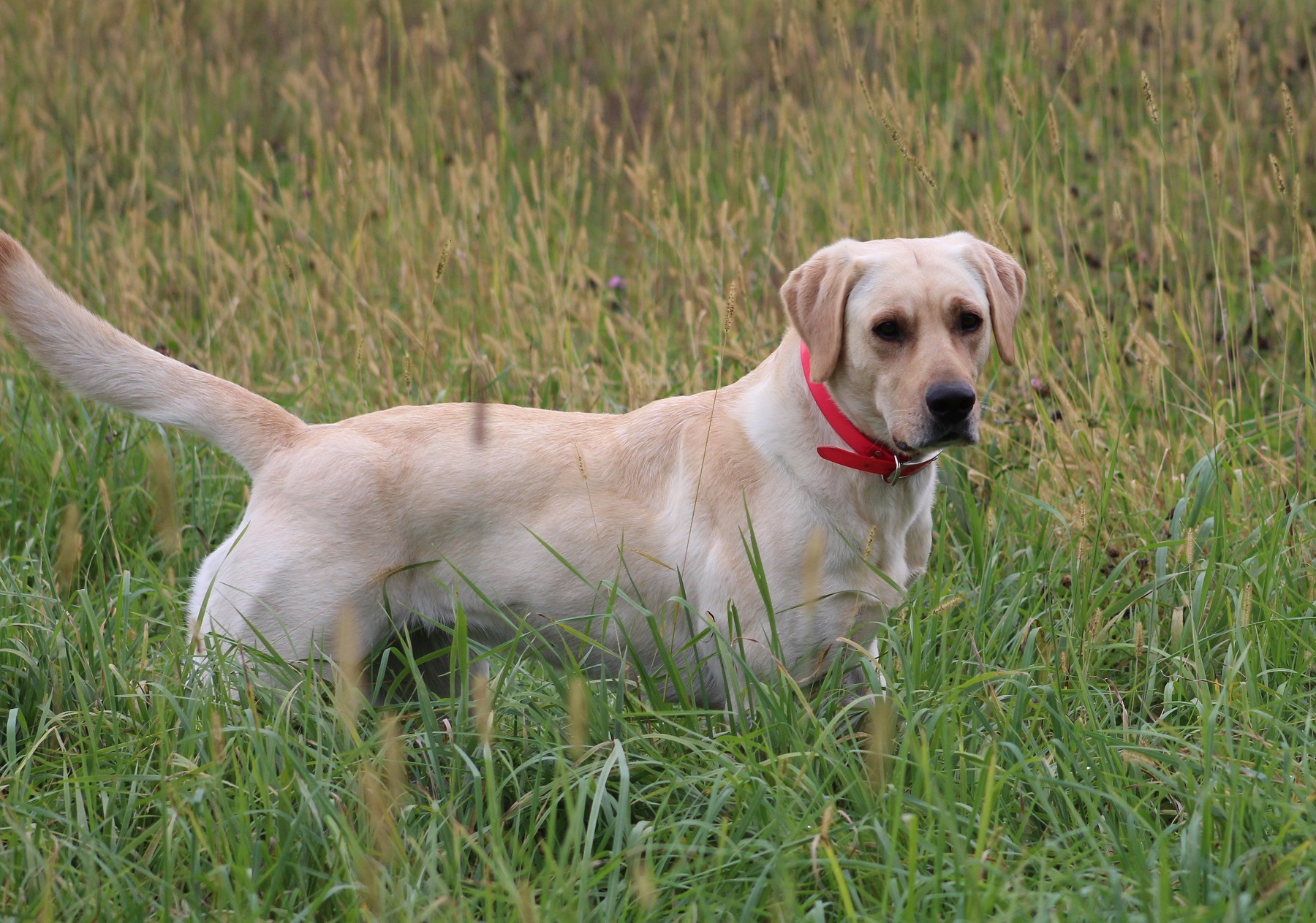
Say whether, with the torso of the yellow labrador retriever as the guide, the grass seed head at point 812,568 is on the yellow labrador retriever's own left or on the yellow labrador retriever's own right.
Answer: on the yellow labrador retriever's own right

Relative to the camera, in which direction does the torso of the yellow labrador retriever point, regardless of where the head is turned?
to the viewer's right
